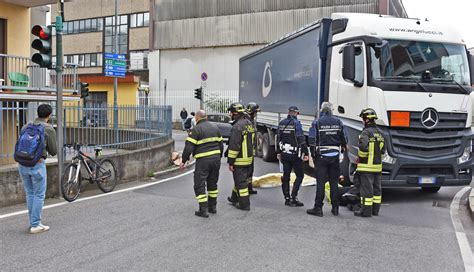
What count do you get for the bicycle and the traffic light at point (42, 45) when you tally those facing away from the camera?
0

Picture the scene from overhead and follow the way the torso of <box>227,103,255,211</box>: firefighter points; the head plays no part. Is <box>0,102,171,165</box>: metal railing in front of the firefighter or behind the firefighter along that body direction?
in front

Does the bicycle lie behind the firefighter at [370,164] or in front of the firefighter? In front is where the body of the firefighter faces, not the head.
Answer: in front

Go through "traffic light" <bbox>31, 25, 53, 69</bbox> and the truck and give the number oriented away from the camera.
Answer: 0

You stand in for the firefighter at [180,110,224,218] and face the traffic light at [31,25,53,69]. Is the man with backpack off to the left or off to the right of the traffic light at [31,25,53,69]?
left

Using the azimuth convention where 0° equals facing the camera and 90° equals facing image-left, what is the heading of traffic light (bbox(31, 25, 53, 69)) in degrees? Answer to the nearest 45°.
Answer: approximately 45°

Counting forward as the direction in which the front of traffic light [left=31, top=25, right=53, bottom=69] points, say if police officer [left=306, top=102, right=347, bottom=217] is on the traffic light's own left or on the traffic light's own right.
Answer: on the traffic light's own left

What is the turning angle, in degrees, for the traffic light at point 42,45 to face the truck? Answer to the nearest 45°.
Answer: approximately 135° to its left

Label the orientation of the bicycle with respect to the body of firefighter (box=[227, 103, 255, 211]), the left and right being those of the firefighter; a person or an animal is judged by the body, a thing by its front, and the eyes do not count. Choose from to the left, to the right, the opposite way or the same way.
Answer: to the left
